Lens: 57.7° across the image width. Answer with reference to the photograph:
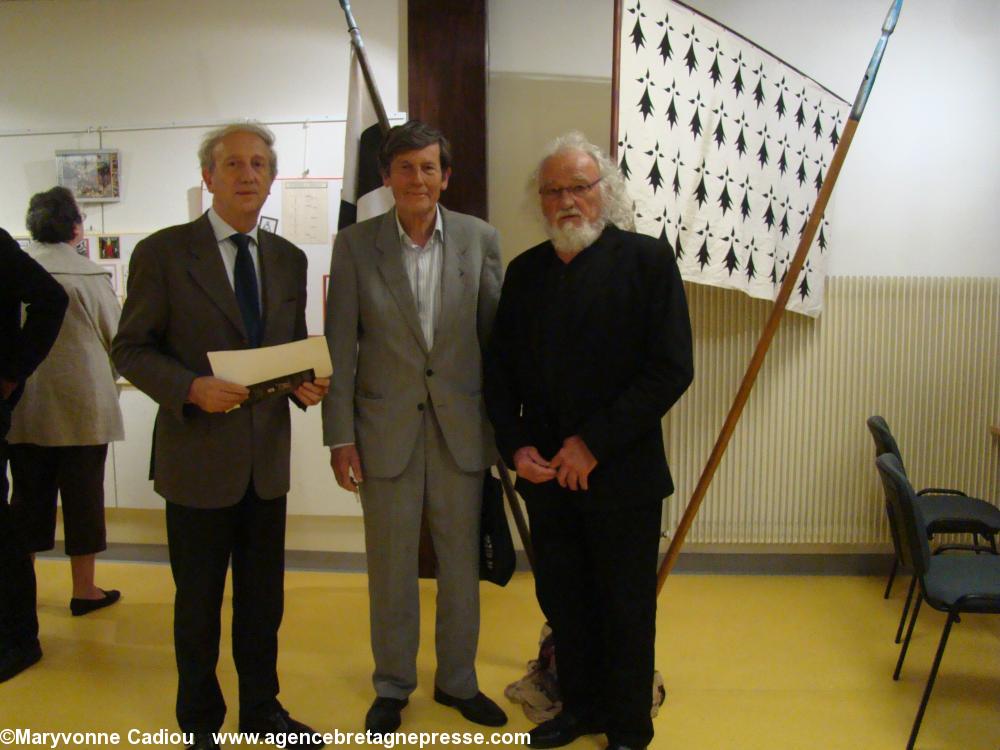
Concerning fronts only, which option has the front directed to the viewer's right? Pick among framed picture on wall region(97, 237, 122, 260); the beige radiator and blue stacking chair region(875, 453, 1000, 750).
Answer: the blue stacking chair

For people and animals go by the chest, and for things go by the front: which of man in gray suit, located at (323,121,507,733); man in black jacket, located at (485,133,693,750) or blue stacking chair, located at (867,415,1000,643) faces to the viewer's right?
the blue stacking chair

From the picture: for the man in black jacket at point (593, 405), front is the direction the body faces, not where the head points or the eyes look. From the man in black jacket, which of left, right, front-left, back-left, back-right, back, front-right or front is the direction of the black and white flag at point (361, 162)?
right

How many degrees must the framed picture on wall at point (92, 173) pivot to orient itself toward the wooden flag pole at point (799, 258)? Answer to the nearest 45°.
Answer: approximately 45° to its left

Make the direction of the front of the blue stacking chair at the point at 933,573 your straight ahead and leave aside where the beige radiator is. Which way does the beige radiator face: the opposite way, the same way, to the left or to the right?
to the right

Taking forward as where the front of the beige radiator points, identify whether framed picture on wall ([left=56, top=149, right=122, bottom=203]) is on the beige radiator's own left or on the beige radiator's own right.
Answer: on the beige radiator's own right

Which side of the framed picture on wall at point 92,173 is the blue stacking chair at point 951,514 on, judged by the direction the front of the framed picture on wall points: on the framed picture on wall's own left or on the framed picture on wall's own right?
on the framed picture on wall's own left

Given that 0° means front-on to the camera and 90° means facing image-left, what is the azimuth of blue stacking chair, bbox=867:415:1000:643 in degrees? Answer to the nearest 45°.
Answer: approximately 270°

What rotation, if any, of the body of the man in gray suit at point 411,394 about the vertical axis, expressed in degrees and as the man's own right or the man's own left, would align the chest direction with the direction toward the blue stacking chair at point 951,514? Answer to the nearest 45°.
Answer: approximately 90° to the man's own left

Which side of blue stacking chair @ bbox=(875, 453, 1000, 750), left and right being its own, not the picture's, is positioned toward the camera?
right

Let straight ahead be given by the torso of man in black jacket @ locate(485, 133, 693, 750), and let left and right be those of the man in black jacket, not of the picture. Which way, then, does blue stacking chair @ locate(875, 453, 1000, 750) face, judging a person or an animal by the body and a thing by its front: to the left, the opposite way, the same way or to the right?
to the left
